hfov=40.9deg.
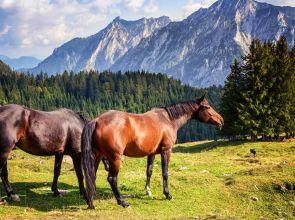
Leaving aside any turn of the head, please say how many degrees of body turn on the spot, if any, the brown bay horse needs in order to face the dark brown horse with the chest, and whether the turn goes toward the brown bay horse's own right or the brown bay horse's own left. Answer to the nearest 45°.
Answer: approximately 135° to the brown bay horse's own left

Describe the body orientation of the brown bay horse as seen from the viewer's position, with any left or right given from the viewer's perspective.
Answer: facing away from the viewer and to the right of the viewer
